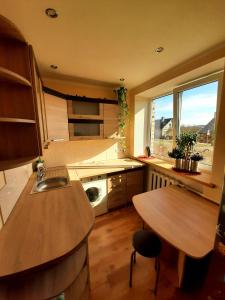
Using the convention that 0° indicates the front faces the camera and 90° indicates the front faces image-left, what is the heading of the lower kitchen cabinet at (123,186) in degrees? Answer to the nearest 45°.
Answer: approximately 315°

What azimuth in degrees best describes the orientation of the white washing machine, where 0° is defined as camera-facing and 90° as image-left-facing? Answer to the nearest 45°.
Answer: approximately 315°

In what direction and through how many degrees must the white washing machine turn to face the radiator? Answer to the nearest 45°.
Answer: approximately 45° to its left

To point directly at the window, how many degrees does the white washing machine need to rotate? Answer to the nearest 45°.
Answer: approximately 45° to its left

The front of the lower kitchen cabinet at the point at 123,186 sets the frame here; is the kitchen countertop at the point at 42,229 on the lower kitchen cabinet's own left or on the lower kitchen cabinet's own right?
on the lower kitchen cabinet's own right

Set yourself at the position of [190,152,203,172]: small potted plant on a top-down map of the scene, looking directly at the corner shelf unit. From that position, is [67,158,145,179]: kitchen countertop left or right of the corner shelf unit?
right

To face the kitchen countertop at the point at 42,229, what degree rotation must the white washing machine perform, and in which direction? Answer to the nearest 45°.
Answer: approximately 45° to its right
